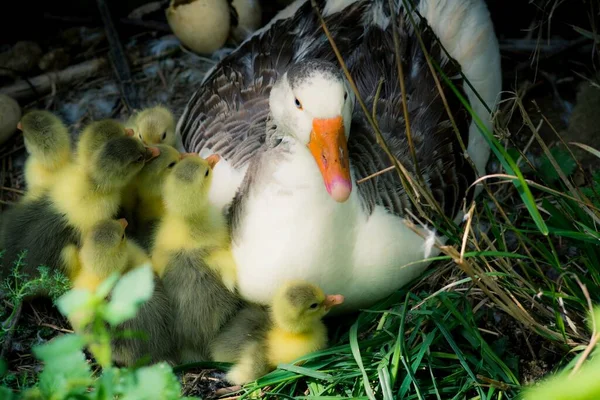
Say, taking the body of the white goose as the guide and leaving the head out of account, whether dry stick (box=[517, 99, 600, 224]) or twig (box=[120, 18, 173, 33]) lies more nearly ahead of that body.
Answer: the dry stick

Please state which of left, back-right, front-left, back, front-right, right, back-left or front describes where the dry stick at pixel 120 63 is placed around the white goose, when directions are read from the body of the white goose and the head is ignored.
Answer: back-right

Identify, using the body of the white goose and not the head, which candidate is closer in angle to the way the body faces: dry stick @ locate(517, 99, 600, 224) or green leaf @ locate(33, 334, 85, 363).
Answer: the green leaf

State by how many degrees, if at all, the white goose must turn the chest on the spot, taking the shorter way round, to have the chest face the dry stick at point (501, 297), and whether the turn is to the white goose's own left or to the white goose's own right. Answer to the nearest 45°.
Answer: approximately 45° to the white goose's own left

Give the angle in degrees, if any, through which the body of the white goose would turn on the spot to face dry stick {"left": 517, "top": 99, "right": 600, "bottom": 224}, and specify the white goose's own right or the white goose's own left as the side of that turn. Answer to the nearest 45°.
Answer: approximately 45° to the white goose's own left

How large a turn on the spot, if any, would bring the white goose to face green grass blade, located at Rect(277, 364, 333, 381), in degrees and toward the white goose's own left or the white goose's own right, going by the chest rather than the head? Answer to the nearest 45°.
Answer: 0° — it already faces it

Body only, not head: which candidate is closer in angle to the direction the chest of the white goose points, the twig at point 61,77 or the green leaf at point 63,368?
the green leaf

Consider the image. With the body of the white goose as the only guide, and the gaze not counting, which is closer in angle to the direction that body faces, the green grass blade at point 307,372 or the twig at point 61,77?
the green grass blade

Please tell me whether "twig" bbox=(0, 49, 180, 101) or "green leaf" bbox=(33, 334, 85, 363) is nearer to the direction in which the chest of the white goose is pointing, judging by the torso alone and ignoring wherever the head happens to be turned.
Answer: the green leaf

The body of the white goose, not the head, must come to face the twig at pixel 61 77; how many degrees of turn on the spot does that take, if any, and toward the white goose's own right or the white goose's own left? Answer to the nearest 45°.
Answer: approximately 135° to the white goose's own right

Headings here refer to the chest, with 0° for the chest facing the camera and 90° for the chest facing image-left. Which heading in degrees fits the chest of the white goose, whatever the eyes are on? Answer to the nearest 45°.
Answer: approximately 0°

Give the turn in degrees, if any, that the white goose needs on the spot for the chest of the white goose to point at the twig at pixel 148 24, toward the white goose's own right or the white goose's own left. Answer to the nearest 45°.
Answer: approximately 135° to the white goose's own right

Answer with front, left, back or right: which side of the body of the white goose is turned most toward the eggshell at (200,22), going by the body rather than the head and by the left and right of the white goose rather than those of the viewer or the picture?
back
